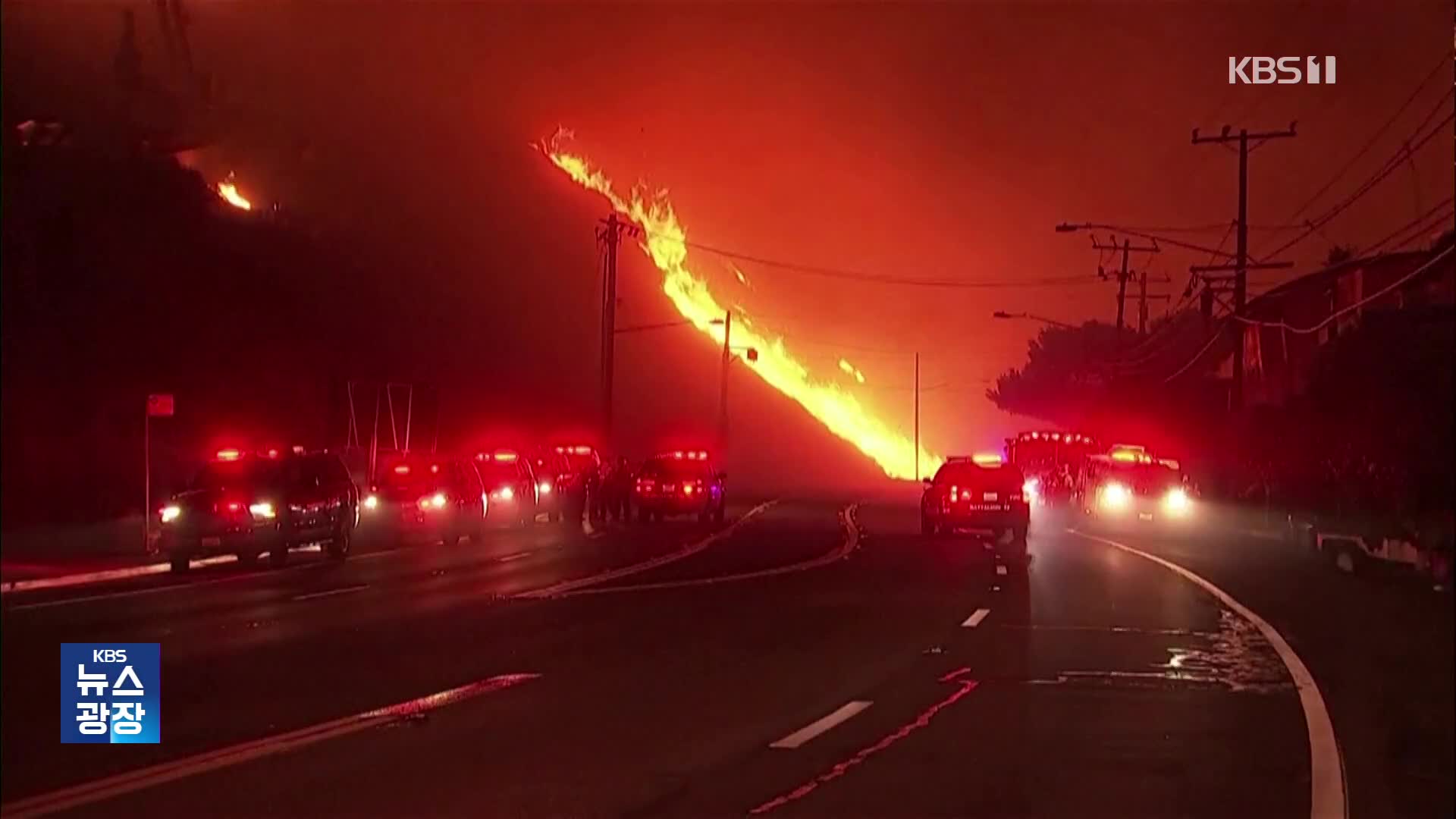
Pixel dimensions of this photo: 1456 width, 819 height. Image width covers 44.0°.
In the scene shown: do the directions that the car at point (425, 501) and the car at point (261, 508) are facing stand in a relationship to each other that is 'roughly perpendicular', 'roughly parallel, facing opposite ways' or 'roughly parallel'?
roughly parallel

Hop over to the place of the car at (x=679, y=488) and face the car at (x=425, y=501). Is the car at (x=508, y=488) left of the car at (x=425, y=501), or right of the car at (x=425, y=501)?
right

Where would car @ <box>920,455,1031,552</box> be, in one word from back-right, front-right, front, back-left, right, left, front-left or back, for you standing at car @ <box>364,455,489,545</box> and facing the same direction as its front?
back-left

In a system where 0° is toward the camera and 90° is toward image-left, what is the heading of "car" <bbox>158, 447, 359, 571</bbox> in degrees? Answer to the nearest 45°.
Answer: approximately 45°

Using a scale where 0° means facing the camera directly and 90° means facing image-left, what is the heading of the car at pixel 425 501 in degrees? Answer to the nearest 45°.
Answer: approximately 45°

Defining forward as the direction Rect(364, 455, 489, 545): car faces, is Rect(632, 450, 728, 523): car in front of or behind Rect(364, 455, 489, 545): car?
behind

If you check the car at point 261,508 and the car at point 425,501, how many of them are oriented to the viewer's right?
0
